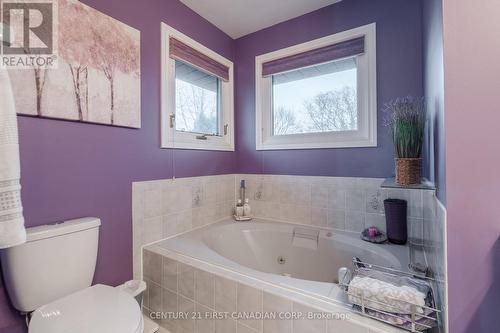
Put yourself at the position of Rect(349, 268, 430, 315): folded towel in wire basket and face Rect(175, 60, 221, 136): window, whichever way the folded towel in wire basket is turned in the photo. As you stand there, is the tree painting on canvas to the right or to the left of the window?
left

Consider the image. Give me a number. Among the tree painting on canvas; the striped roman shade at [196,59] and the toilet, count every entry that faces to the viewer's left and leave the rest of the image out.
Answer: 0

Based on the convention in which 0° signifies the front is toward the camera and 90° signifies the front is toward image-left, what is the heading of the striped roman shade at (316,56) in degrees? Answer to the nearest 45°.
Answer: approximately 45°

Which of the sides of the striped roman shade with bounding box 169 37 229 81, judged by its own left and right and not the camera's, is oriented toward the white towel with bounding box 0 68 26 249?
right

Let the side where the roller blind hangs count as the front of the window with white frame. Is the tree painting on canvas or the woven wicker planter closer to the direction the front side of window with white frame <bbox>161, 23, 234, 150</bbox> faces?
the woven wicker planter

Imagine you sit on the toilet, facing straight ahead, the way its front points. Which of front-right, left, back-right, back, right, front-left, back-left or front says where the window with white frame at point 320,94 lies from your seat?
front-left

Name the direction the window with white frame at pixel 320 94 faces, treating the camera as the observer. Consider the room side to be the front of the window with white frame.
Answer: facing the viewer and to the left of the viewer

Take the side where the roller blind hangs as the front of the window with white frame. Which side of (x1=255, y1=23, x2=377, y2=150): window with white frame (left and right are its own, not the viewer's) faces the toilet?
front

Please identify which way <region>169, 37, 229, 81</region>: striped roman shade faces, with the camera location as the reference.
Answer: facing the viewer and to the right of the viewer

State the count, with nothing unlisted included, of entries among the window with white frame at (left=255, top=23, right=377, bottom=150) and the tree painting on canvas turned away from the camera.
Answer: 0

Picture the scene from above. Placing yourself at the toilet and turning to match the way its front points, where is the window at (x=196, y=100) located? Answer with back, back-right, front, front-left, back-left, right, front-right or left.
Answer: left
